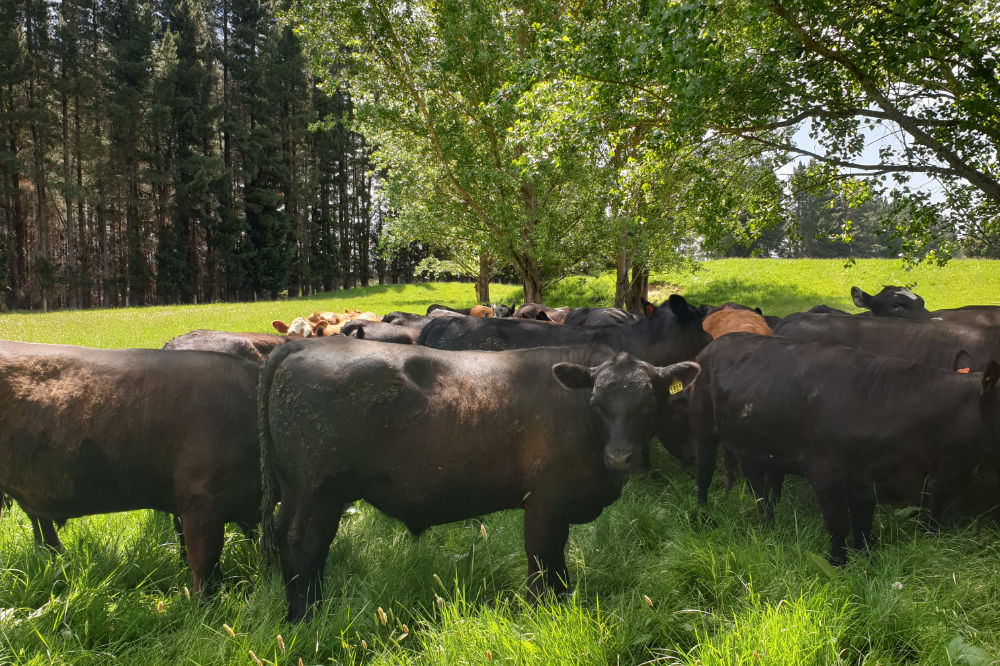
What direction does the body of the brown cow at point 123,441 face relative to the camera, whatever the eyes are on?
to the viewer's right

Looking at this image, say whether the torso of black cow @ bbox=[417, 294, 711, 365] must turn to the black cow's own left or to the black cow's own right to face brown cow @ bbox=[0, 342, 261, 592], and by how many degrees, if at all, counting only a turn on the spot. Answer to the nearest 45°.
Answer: approximately 135° to the black cow's own right

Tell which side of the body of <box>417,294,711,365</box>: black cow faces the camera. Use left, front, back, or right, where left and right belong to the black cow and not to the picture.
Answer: right
